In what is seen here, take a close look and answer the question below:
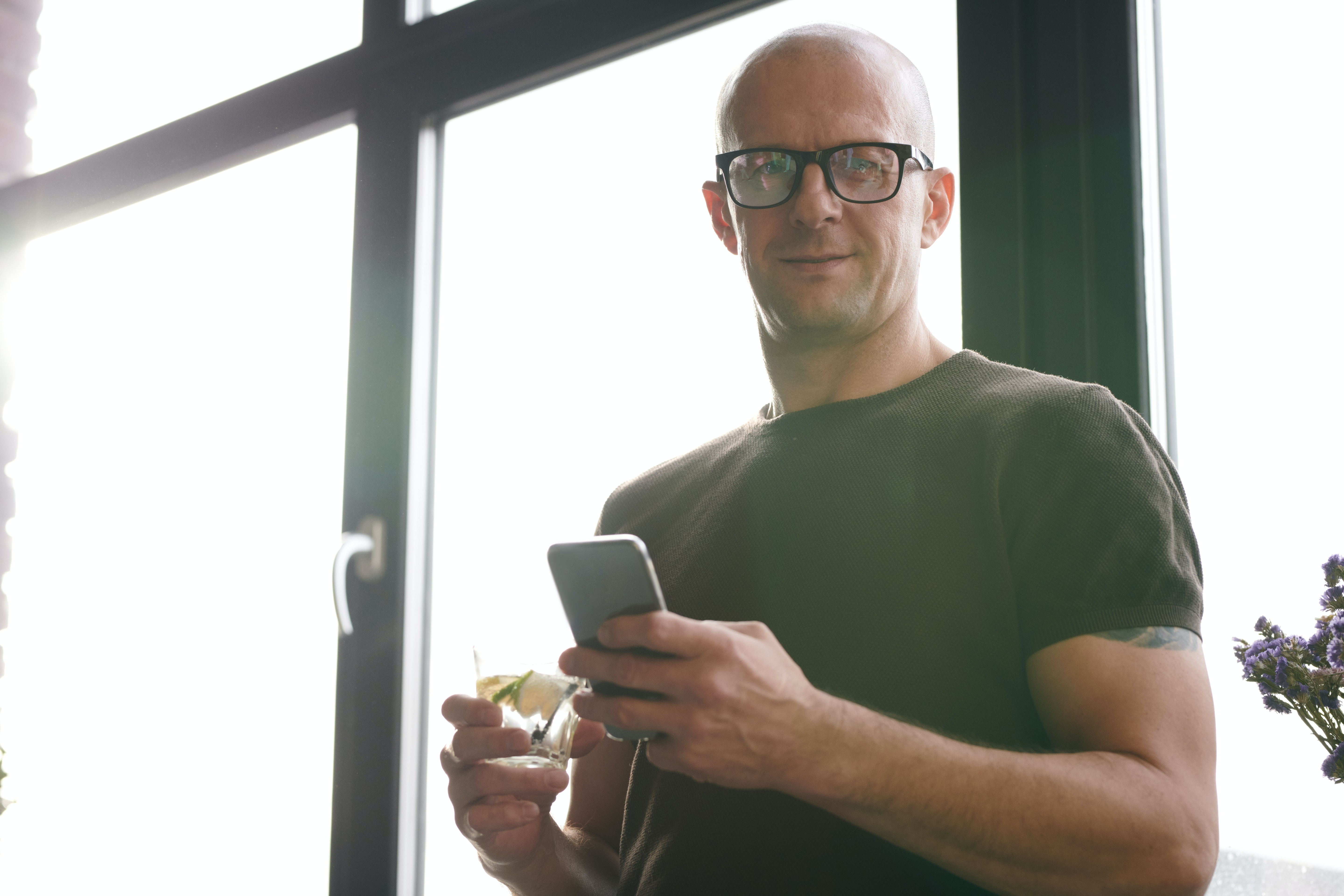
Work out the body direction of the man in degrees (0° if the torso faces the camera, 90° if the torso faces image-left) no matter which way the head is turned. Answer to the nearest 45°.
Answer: approximately 45°
